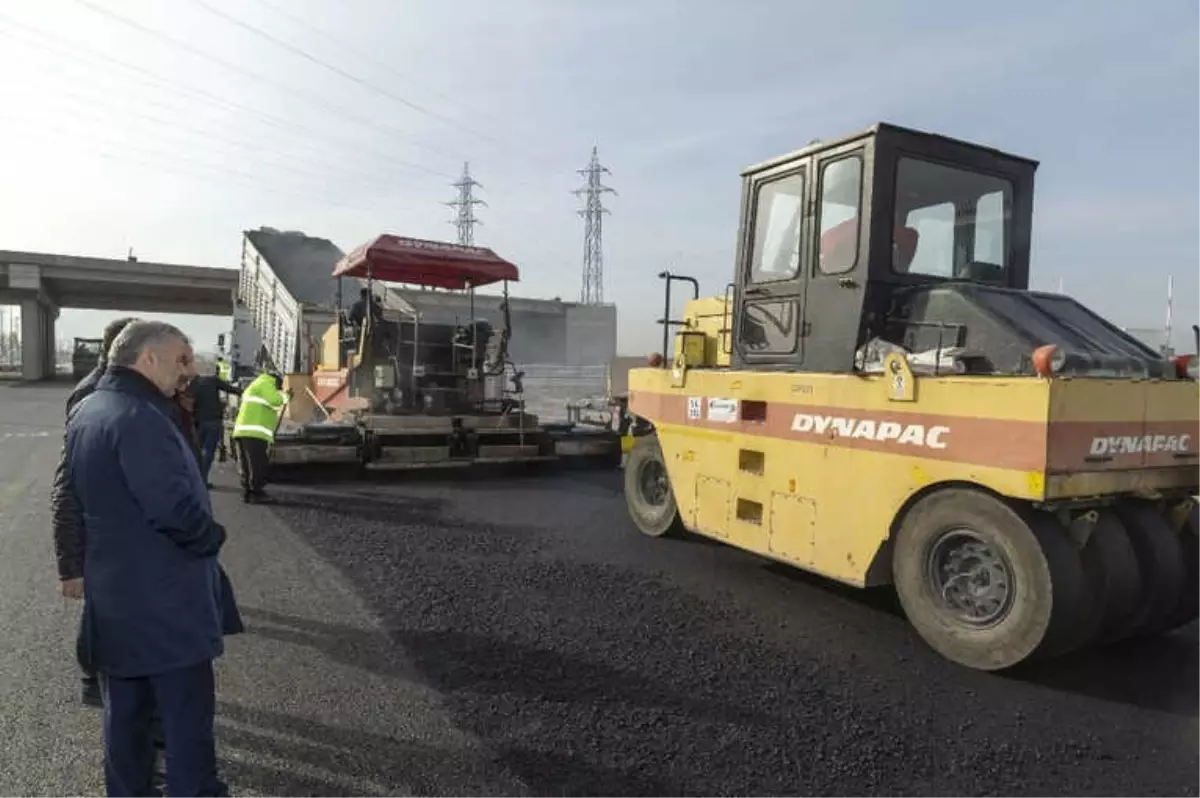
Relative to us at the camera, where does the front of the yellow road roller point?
facing away from the viewer and to the left of the viewer

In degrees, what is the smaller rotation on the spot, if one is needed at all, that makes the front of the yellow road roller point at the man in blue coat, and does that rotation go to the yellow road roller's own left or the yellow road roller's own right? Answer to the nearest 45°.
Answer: approximately 90° to the yellow road roller's own left

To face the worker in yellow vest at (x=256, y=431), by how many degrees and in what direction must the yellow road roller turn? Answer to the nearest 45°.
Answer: approximately 45° to its left

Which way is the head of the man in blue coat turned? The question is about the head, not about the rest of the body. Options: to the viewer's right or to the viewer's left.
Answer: to the viewer's right

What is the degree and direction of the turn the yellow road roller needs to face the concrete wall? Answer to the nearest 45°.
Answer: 0° — it already faces it

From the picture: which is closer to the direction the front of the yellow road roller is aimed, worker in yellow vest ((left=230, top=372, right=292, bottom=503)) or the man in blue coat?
the worker in yellow vest
